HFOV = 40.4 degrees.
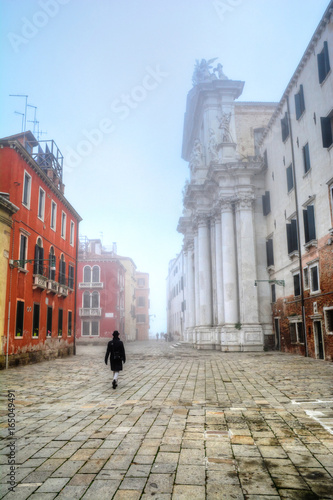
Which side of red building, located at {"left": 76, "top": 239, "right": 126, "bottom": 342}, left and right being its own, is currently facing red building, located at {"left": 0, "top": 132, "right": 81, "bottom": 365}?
front

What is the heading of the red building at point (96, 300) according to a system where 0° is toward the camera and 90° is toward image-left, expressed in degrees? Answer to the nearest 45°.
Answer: approximately 0°

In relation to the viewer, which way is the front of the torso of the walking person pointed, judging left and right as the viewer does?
facing away from the viewer

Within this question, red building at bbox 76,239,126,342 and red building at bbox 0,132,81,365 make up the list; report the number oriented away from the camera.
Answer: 0

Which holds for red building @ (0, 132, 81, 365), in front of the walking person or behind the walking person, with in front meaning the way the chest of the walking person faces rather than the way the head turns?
in front
